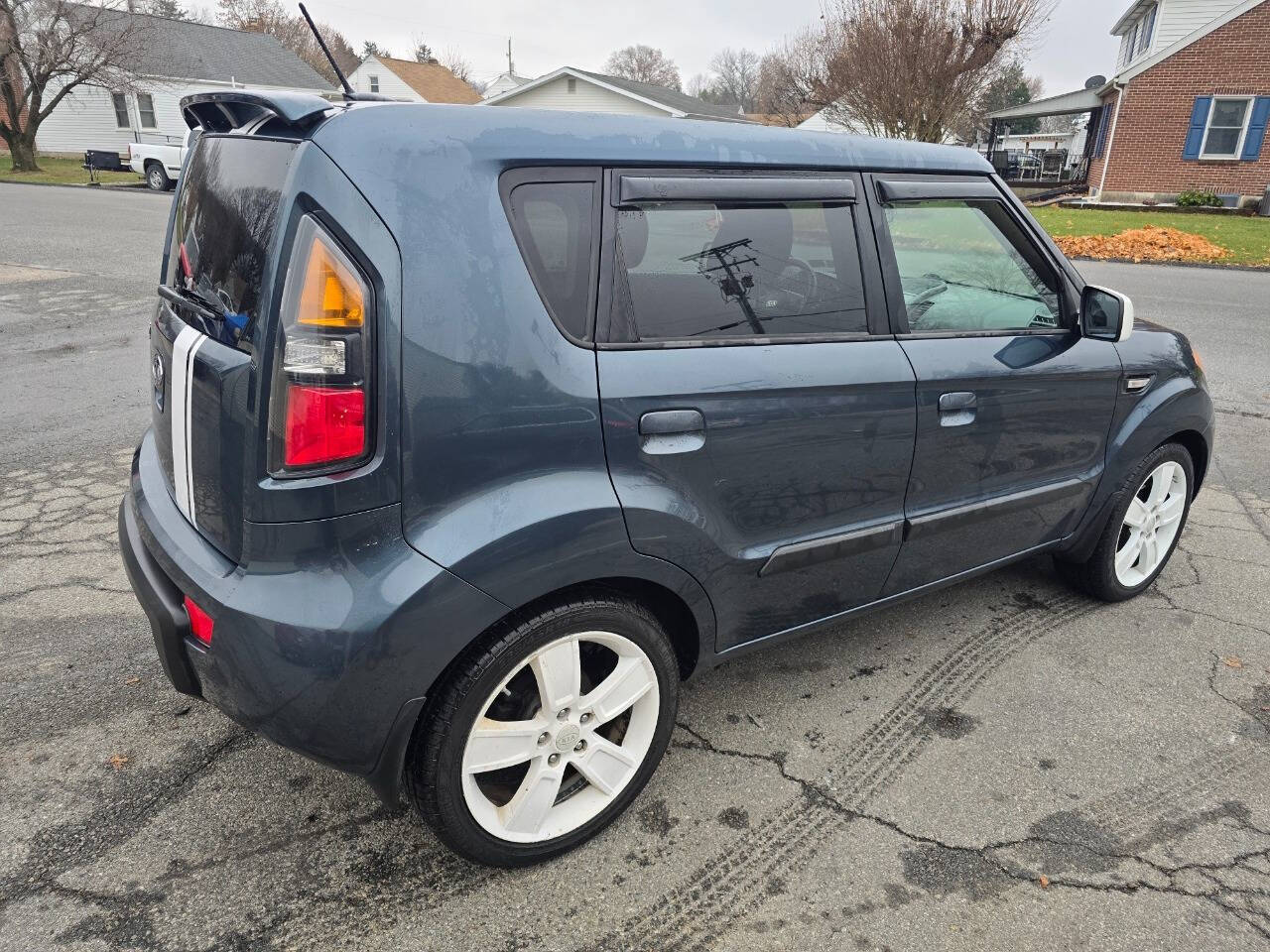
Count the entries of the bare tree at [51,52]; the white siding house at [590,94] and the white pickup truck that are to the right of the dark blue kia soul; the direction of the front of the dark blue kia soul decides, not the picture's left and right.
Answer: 0

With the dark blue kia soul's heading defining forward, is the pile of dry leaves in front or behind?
in front

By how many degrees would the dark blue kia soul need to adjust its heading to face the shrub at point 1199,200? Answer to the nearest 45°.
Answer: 0° — it already faces it

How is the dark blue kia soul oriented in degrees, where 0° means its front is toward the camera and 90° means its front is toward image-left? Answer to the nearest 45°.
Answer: approximately 225°

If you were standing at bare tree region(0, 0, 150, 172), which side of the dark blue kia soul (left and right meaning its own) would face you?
left

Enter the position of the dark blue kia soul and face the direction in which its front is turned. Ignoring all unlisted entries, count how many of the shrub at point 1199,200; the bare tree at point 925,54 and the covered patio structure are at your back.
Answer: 0

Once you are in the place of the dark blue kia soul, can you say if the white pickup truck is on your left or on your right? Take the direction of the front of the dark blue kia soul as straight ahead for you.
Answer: on your left

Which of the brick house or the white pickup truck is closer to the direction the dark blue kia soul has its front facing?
the brick house

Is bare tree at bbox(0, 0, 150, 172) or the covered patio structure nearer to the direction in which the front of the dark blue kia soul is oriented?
the covered patio structure

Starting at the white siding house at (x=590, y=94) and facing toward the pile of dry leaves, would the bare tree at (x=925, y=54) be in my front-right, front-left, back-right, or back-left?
front-left

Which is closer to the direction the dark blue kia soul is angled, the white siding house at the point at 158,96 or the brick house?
the brick house

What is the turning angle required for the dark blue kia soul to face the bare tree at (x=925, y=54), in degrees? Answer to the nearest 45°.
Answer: approximately 45° to its left

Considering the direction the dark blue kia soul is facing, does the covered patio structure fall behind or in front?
in front

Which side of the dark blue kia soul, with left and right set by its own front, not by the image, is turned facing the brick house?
front

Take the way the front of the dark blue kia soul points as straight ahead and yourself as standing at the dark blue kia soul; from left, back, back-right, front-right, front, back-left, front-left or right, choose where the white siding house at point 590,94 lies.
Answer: front-left

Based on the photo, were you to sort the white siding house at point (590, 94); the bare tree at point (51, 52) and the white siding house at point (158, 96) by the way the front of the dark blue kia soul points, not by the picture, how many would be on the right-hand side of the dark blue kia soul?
0

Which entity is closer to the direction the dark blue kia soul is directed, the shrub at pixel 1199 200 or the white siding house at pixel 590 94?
the shrub
